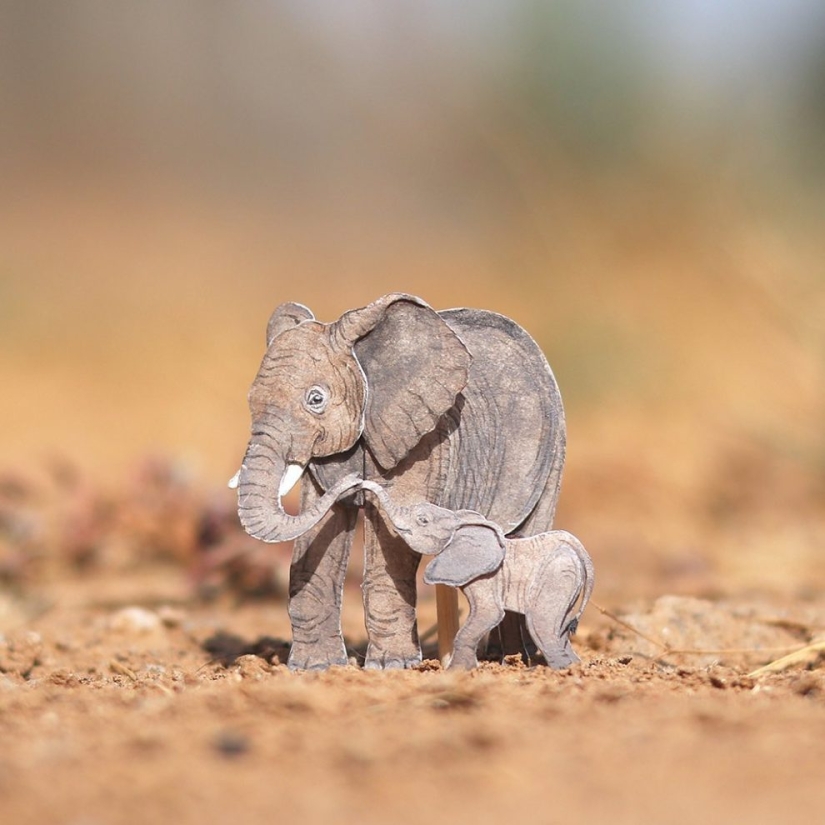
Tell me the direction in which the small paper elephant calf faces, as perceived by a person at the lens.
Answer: facing to the left of the viewer

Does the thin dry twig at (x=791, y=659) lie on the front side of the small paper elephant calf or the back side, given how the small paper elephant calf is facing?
on the back side

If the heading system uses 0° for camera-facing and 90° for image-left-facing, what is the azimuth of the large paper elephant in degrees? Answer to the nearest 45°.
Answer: approximately 45°

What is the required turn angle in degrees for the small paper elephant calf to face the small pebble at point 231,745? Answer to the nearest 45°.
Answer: approximately 45° to its left

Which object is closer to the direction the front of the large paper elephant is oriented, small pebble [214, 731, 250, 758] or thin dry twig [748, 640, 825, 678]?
the small pebble

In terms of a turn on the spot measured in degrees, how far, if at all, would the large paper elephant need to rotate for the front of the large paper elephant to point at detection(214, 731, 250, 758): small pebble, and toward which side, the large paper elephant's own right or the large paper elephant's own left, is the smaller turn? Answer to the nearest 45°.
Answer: approximately 45° to the large paper elephant's own left

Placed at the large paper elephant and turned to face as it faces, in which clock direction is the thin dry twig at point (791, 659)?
The thin dry twig is roughly at 7 o'clock from the large paper elephant.

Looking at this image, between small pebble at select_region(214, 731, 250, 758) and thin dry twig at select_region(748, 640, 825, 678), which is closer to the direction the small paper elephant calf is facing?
the small pebble
